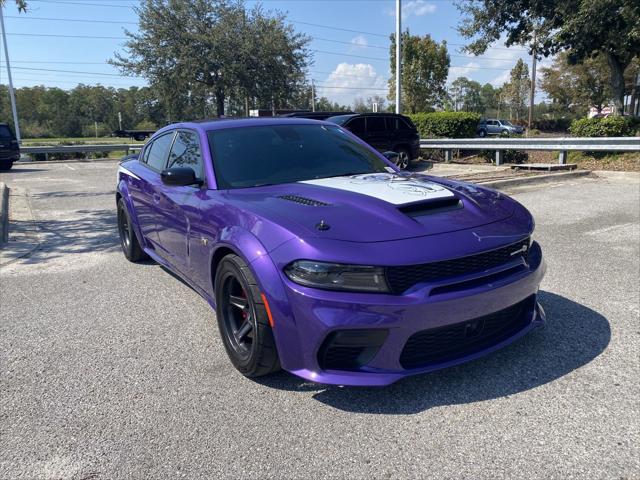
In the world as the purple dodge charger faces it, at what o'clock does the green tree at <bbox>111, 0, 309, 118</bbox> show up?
The green tree is roughly at 7 o'clock from the purple dodge charger.

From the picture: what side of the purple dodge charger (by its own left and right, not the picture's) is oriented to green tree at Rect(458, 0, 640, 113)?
left

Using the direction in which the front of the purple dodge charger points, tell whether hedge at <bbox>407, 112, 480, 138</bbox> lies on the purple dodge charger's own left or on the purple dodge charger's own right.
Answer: on the purple dodge charger's own left

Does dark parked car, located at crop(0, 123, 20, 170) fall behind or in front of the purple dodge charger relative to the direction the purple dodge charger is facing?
behind

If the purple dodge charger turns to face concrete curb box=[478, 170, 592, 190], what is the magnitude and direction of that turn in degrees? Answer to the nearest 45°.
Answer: approximately 90° to its left

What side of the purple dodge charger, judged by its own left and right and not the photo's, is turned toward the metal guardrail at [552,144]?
left

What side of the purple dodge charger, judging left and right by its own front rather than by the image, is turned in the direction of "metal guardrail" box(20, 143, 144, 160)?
back

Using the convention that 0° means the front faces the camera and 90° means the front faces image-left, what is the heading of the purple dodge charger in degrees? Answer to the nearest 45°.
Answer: approximately 315°

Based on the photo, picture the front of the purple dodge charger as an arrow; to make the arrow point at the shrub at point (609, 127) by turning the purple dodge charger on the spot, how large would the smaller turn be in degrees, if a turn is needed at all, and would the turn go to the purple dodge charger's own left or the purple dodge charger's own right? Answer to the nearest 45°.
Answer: approximately 90° to the purple dodge charger's own left

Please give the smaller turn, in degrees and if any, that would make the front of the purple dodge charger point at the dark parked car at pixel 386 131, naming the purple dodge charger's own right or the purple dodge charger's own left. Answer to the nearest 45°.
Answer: approximately 135° to the purple dodge charger's own left
